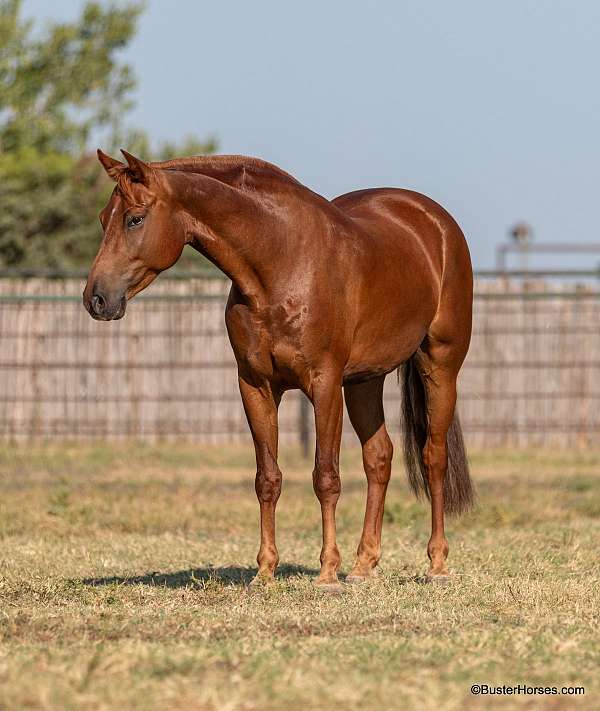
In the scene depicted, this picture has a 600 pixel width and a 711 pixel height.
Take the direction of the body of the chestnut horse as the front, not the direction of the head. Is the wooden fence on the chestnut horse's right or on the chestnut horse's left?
on the chestnut horse's right

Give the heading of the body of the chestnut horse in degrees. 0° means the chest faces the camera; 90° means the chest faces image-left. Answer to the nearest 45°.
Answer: approximately 45°
